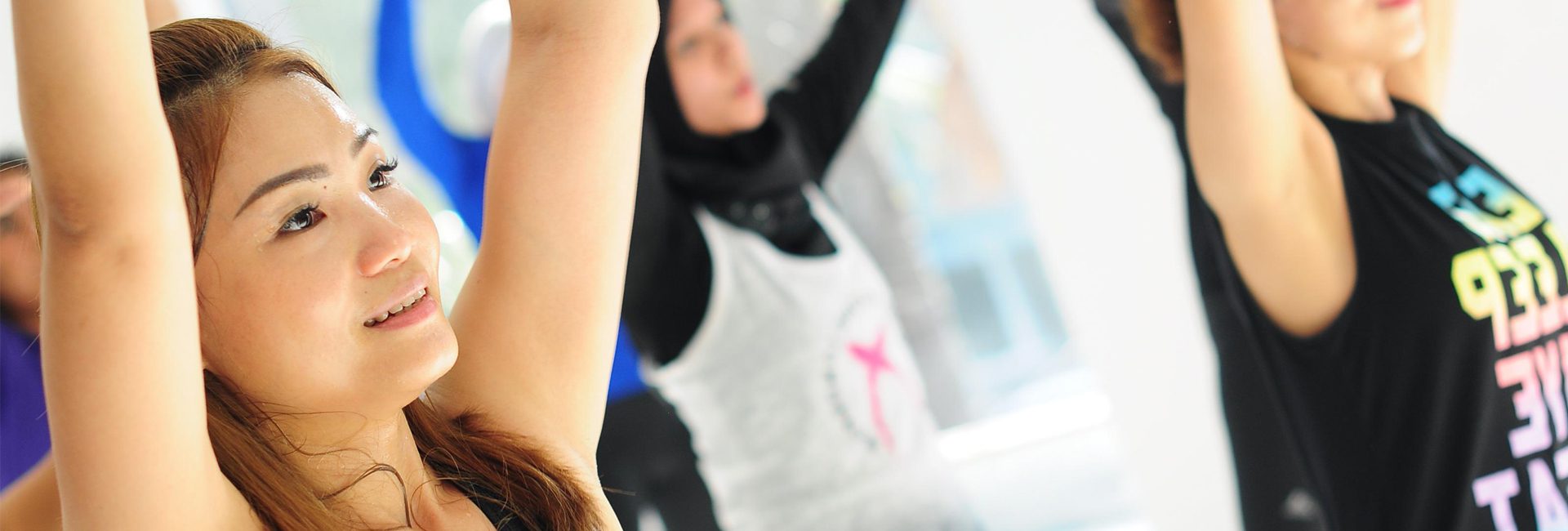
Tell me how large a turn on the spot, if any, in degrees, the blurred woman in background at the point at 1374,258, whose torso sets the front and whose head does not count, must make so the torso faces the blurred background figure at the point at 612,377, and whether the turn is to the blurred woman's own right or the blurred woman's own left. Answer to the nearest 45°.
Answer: approximately 135° to the blurred woman's own right

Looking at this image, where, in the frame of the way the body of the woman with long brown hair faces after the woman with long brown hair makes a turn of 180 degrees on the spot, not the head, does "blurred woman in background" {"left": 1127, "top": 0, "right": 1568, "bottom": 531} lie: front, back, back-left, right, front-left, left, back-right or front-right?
back-right

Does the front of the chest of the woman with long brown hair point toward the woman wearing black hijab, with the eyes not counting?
no

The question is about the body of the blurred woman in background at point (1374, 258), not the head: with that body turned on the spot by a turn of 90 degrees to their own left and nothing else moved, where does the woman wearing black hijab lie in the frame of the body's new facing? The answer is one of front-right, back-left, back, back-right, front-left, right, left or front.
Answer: back-left

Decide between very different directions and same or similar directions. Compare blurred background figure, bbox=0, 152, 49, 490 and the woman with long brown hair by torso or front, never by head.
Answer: same or similar directions

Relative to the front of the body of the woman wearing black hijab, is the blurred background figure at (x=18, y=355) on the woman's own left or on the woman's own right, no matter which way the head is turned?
on the woman's own right

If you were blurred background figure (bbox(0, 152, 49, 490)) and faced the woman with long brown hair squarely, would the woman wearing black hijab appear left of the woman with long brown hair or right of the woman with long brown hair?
left

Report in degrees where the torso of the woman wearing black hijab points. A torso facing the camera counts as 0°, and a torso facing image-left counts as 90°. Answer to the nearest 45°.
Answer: approximately 315°

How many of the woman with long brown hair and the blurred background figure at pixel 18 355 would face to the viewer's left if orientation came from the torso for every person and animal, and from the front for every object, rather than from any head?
0

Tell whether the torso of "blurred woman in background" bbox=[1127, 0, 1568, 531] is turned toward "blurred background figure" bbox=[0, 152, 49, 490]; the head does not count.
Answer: no

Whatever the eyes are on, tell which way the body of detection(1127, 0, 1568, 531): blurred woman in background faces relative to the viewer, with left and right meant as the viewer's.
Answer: facing the viewer and to the right of the viewer
